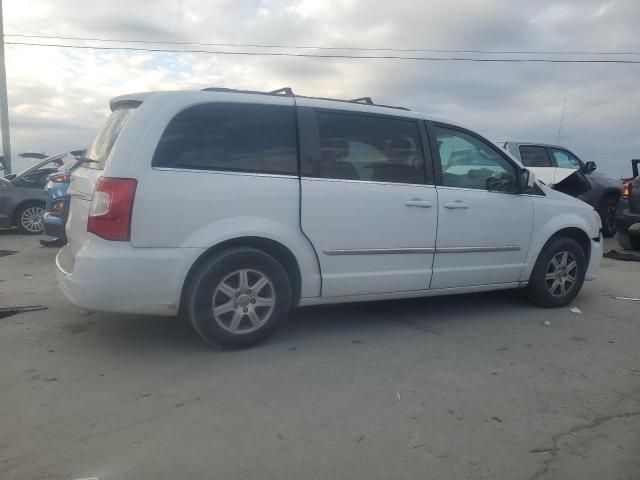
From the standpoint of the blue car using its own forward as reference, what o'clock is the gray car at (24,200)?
The gray car is roughly at 10 o'clock from the blue car.

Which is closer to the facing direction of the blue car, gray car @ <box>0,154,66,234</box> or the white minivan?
the gray car

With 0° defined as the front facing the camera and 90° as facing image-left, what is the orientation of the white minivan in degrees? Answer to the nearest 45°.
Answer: approximately 225°

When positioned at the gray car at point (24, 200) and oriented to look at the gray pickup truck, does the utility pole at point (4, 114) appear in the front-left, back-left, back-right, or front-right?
back-left

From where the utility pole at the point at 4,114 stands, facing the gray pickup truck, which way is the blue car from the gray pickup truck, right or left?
right

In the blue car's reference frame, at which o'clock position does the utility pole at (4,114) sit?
The utility pole is roughly at 10 o'clock from the blue car.

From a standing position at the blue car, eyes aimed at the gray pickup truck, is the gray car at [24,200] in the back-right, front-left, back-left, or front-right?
back-left

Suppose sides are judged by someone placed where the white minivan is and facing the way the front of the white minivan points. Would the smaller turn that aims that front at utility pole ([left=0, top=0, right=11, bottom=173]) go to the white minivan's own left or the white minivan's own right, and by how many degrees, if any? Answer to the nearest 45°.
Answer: approximately 90° to the white minivan's own left

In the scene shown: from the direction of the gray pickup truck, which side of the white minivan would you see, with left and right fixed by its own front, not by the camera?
front

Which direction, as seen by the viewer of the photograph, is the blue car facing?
facing away from the viewer and to the right of the viewer
